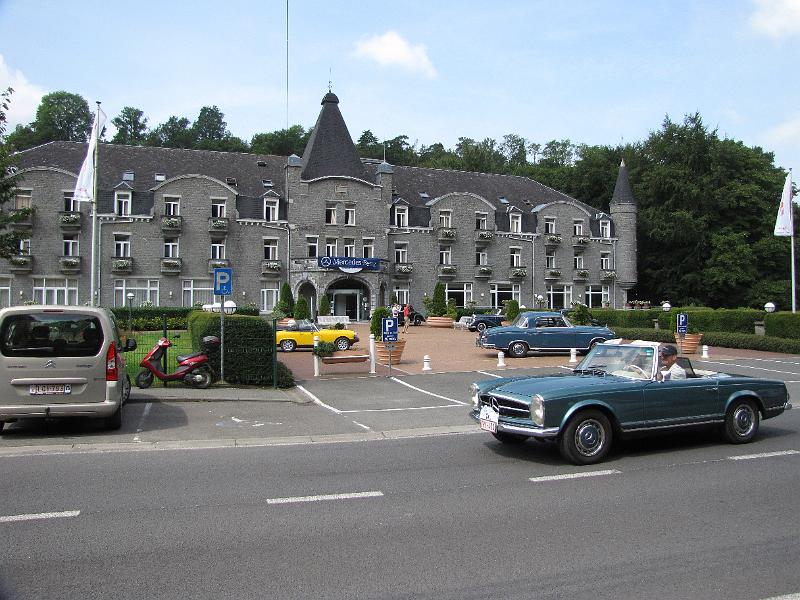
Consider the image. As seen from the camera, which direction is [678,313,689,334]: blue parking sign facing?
toward the camera

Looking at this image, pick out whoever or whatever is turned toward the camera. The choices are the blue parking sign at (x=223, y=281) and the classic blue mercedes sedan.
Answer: the blue parking sign

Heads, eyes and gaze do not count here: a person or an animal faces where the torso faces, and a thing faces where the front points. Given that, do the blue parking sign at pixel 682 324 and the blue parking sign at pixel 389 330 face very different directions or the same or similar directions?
same or similar directions

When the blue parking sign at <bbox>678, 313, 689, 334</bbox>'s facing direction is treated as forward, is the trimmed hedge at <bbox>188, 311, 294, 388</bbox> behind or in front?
in front

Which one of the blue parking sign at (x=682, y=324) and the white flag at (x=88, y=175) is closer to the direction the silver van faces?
the white flag

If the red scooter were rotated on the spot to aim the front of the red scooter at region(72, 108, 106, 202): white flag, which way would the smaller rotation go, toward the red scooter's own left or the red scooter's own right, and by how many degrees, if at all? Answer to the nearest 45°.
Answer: approximately 90° to the red scooter's own right

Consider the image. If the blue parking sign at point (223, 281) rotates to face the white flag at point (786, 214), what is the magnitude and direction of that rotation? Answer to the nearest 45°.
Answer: approximately 135° to its left

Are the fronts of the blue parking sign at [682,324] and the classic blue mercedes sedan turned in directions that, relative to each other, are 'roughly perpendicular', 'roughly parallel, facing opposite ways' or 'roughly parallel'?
roughly perpendicular

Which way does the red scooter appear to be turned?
to the viewer's left

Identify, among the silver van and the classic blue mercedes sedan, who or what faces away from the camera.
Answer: the silver van

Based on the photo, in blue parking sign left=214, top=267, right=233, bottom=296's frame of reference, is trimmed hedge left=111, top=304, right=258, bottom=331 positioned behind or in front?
behind

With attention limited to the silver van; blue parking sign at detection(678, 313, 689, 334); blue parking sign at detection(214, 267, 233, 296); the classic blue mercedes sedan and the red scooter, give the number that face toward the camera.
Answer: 2

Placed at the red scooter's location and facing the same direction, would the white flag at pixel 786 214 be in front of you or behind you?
behind

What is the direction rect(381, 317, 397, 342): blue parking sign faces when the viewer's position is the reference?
facing the viewer

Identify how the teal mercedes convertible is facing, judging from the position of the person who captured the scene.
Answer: facing the viewer and to the left of the viewer

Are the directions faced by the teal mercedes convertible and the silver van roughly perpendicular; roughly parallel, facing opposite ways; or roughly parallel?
roughly perpendicular

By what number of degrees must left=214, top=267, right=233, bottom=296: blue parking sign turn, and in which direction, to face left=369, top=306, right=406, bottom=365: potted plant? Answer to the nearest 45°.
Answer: approximately 135° to its left

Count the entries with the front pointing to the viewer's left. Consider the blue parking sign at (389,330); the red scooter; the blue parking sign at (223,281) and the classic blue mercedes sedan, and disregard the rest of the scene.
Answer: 1
